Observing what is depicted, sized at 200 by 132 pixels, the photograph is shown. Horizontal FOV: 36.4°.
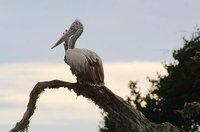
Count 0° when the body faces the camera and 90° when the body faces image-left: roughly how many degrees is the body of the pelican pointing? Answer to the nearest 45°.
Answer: approximately 90°
